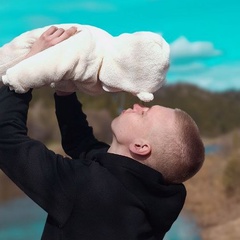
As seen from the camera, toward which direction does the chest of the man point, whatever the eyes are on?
to the viewer's left

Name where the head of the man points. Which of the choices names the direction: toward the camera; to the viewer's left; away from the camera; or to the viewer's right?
to the viewer's left
